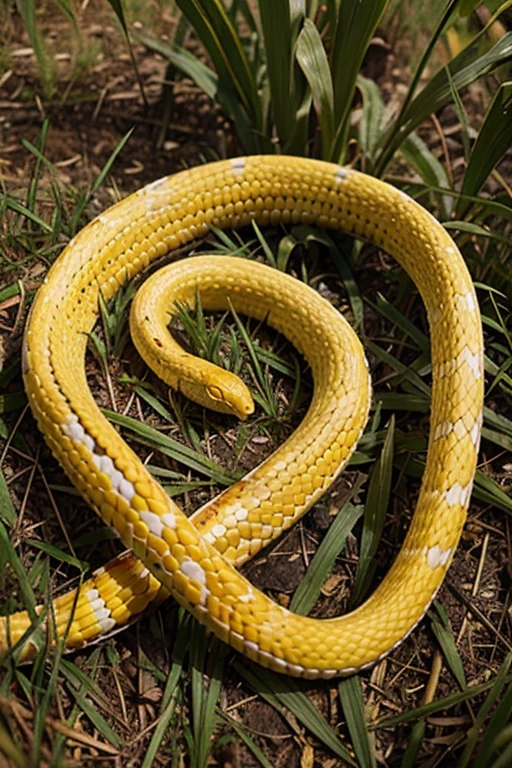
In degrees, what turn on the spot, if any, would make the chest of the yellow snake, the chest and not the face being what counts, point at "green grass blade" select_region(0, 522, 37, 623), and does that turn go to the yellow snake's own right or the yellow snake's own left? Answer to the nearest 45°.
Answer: approximately 90° to the yellow snake's own right

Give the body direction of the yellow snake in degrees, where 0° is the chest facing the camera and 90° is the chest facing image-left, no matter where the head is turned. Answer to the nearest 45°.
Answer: approximately 315°

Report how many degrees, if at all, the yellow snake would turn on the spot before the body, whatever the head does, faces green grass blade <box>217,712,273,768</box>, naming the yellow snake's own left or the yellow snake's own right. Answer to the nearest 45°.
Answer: approximately 45° to the yellow snake's own right

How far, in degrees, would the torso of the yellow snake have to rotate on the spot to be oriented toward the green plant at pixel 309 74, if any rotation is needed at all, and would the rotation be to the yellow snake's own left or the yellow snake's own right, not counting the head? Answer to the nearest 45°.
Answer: approximately 135° to the yellow snake's own left

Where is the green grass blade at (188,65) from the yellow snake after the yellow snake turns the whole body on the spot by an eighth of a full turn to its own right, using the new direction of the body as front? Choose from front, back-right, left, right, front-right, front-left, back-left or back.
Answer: back

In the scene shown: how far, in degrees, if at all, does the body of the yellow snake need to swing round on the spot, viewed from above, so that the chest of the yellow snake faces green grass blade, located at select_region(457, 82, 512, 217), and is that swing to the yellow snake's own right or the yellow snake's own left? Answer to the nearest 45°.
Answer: approximately 90° to the yellow snake's own left

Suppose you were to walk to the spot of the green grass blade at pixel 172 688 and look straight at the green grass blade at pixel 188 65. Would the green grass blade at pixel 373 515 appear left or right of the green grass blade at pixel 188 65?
right

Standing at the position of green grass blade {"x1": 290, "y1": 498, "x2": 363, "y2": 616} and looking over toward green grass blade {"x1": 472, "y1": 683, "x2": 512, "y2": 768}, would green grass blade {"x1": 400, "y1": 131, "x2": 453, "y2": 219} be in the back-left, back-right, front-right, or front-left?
back-left
